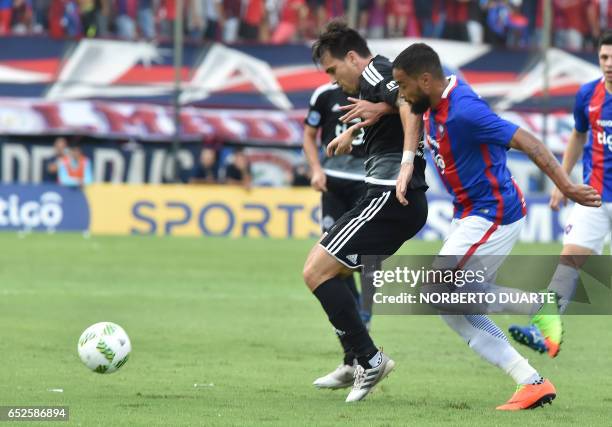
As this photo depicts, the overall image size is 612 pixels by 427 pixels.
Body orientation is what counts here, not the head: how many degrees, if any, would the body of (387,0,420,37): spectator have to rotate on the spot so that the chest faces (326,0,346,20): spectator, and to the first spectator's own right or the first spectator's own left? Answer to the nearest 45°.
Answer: approximately 90° to the first spectator's own right

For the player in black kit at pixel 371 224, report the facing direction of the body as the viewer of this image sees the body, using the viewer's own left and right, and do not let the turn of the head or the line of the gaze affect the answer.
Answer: facing to the left of the viewer

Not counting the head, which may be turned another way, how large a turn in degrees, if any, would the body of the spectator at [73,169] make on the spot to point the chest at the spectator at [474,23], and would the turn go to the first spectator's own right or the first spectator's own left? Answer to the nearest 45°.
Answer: approximately 90° to the first spectator's own left

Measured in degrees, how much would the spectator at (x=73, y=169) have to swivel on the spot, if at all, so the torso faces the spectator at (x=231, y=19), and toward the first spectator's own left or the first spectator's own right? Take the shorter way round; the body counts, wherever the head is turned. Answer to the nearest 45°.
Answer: approximately 135° to the first spectator's own left

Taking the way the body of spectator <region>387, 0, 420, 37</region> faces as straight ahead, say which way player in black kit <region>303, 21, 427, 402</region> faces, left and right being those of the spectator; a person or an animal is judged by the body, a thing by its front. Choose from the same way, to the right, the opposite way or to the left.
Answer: to the right

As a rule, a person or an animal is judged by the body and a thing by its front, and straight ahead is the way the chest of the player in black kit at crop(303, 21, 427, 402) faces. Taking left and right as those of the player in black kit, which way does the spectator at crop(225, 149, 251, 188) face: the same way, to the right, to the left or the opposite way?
to the left

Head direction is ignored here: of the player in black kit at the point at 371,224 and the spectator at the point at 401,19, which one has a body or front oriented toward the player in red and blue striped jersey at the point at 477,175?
the spectator

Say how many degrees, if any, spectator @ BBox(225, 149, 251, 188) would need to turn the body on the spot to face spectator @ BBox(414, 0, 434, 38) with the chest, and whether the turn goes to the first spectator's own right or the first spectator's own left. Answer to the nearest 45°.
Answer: approximately 135° to the first spectator's own left

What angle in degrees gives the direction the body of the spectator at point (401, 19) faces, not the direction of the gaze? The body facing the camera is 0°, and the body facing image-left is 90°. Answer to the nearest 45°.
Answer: approximately 0°

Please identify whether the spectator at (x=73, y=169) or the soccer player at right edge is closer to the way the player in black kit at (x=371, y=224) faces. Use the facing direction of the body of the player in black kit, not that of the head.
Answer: the spectator
